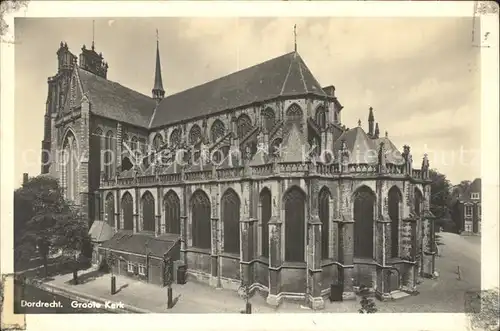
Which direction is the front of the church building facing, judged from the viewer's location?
facing away from the viewer and to the left of the viewer

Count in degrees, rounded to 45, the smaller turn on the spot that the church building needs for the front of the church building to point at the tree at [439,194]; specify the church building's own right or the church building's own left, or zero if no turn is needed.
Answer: approximately 135° to the church building's own right

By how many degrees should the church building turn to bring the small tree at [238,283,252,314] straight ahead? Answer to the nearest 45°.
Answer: approximately 135° to its left
